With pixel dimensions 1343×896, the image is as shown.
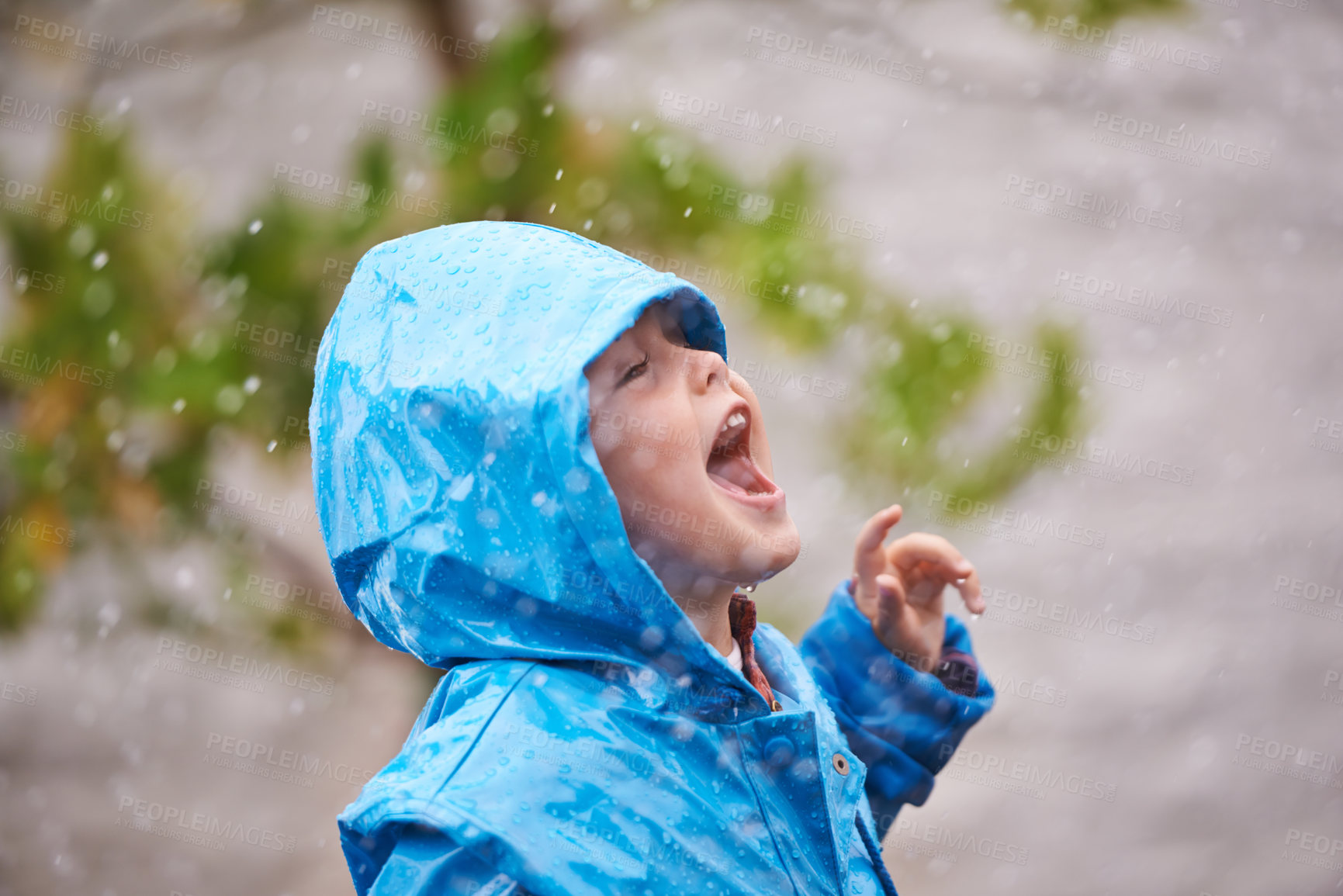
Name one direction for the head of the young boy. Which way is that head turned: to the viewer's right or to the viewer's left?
to the viewer's right

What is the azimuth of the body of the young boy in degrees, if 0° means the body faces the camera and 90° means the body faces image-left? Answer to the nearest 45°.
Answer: approximately 315°
